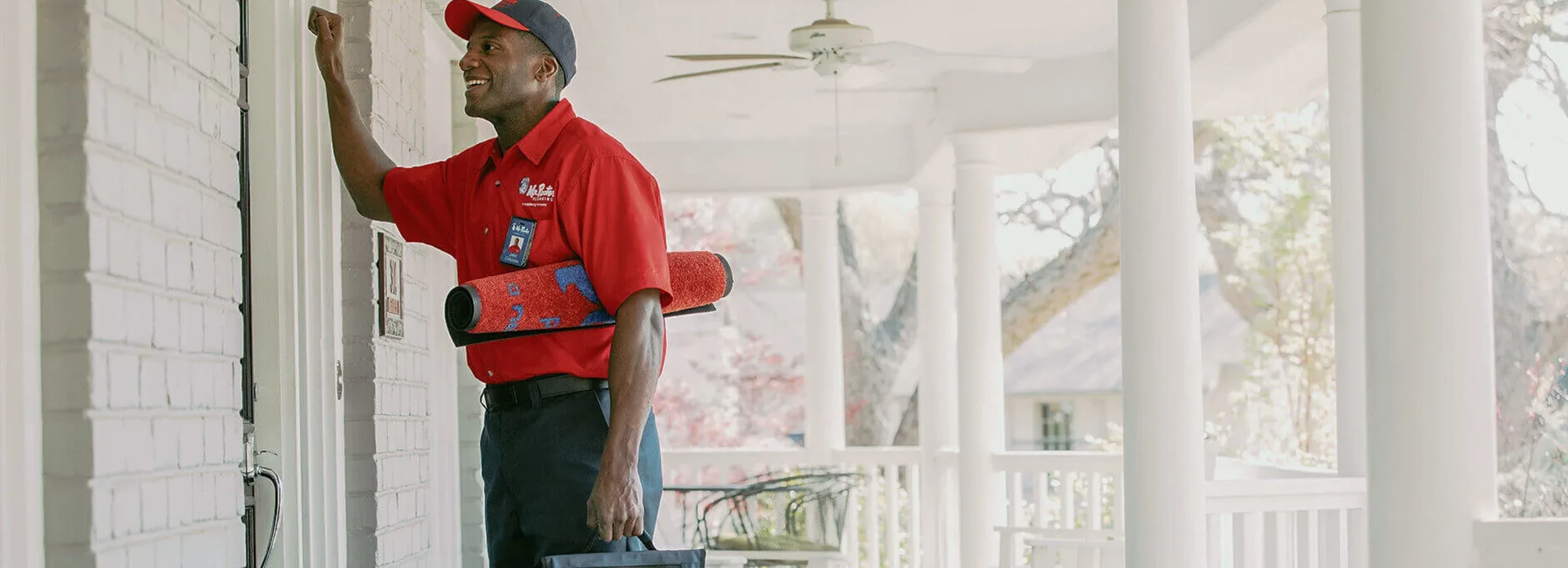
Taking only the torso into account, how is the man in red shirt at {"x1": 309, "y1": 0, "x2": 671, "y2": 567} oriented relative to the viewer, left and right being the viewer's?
facing the viewer and to the left of the viewer

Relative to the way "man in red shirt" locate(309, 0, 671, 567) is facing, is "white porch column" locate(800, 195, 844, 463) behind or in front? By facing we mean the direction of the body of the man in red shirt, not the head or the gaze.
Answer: behind

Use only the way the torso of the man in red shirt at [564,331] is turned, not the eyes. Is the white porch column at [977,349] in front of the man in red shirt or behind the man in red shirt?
behind

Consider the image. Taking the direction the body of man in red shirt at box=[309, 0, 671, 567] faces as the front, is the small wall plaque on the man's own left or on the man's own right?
on the man's own right

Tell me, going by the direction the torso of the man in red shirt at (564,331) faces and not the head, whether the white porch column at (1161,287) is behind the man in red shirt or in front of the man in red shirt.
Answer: behind

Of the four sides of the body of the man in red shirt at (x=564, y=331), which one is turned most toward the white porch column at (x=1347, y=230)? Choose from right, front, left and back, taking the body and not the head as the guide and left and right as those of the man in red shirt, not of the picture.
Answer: back

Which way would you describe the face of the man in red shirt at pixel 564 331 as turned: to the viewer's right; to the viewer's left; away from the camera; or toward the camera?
to the viewer's left

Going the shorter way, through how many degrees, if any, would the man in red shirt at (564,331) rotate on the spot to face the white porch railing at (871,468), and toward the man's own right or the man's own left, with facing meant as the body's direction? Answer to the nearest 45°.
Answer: approximately 135° to the man's own right
